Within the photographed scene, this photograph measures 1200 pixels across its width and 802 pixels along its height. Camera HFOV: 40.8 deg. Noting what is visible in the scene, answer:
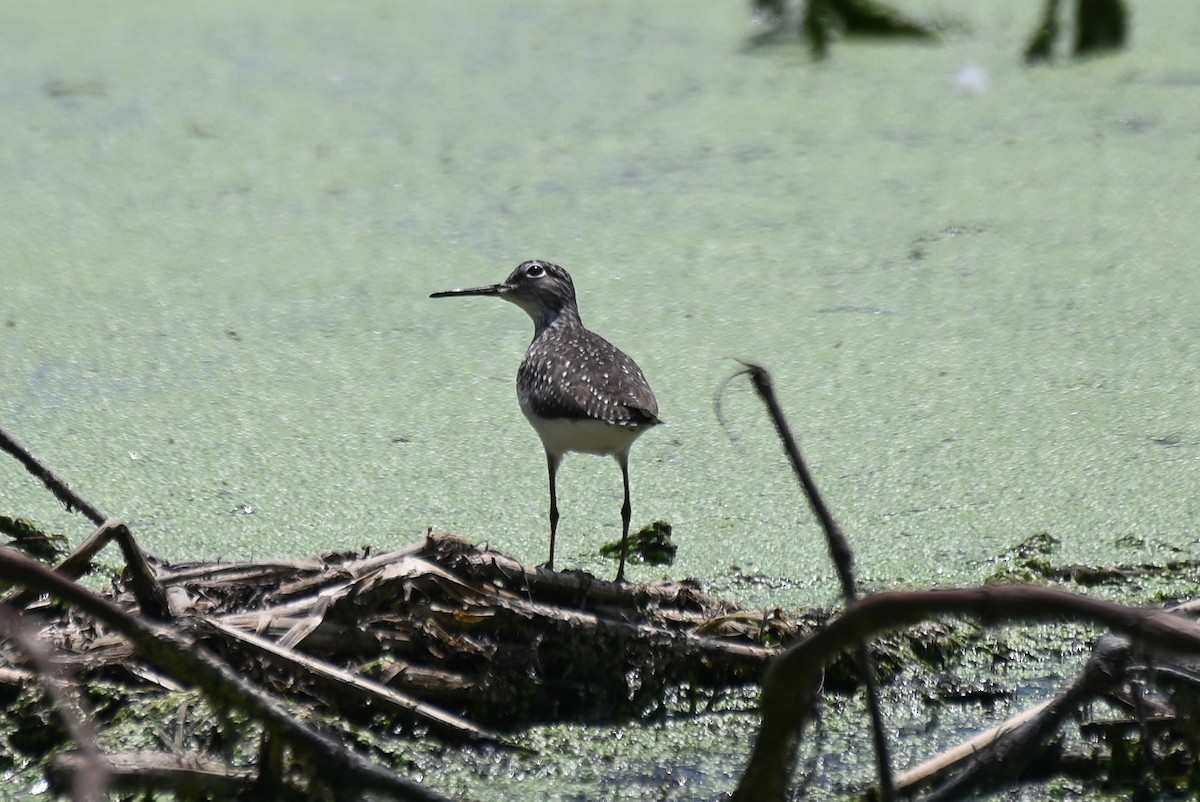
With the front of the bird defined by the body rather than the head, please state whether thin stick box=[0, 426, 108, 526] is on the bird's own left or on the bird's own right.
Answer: on the bird's own left

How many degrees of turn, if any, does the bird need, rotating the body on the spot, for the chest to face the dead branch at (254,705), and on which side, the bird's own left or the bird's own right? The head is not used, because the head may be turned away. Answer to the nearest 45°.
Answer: approximately 135° to the bird's own left

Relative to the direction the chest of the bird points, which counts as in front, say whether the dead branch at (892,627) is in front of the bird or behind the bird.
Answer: behind

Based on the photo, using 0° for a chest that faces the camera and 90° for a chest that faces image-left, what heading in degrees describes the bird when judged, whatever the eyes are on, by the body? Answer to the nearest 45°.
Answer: approximately 135°

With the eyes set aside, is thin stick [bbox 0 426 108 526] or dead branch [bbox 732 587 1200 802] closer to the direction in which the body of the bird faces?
the thin stick
